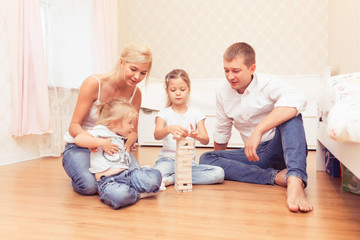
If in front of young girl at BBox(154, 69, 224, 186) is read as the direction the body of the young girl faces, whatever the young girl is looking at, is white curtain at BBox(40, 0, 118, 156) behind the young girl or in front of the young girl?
behind

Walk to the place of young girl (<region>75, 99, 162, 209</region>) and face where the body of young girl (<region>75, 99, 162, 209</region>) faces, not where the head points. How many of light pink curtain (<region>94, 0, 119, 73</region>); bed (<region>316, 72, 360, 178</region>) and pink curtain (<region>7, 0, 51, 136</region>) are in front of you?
1

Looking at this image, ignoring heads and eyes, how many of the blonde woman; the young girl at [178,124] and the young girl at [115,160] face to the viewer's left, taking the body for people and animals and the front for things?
0

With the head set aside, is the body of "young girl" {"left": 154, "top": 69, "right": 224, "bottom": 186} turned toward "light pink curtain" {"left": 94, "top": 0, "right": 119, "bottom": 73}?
no

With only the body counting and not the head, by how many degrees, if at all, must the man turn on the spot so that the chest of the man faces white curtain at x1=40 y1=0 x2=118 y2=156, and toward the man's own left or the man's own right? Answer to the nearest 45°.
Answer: approximately 90° to the man's own right

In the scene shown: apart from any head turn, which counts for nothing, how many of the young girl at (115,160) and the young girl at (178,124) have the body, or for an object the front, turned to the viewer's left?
0

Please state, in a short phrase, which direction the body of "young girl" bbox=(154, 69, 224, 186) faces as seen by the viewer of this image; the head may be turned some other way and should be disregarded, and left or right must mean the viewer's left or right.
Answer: facing the viewer

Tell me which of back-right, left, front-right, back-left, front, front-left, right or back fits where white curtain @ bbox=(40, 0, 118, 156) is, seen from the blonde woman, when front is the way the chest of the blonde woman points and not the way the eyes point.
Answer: back-left

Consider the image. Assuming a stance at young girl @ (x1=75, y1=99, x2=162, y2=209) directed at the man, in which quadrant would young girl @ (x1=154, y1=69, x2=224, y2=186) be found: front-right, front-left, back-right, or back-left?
front-left

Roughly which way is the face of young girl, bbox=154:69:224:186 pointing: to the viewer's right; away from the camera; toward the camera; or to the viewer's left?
toward the camera
